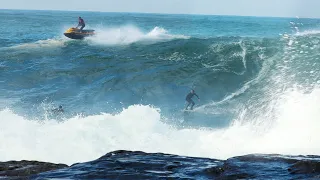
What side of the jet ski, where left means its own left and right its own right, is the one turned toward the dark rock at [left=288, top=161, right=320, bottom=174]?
left

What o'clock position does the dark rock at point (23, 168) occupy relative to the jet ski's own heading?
The dark rock is roughly at 9 o'clock from the jet ski.

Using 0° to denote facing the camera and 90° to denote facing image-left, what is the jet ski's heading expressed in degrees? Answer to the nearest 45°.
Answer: approximately 90°
